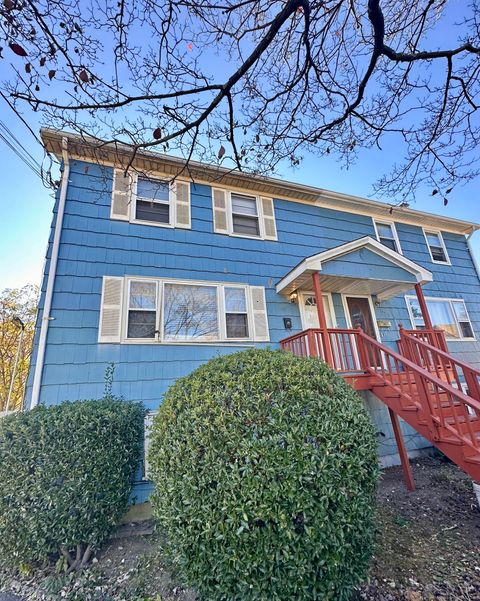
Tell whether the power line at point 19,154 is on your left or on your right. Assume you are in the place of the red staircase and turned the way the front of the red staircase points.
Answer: on your right

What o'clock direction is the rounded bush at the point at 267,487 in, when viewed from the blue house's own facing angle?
The rounded bush is roughly at 1 o'clock from the blue house.

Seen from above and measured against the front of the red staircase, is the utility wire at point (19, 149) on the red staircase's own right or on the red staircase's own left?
on the red staircase's own right

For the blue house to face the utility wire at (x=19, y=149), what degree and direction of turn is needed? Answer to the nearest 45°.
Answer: approximately 90° to its right

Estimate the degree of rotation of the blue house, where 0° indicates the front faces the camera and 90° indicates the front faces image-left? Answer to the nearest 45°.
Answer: approximately 315°

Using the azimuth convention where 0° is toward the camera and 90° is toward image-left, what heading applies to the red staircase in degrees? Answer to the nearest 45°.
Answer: approximately 315°
